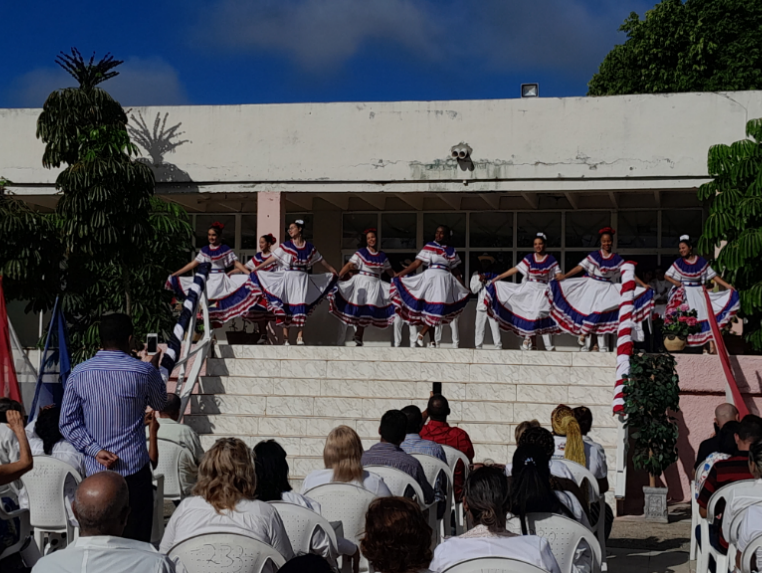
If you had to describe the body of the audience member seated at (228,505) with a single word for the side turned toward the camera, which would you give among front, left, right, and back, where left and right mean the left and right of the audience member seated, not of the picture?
back

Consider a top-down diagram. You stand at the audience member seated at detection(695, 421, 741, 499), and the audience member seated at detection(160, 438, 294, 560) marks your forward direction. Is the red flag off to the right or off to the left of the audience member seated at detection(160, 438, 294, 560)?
right

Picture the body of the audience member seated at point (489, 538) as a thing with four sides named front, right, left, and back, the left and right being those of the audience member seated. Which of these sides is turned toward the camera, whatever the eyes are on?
back

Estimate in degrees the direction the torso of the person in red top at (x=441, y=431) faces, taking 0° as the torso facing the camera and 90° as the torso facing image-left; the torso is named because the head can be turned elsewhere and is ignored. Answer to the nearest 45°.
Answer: approximately 180°

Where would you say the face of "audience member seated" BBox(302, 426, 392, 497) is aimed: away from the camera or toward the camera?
away from the camera

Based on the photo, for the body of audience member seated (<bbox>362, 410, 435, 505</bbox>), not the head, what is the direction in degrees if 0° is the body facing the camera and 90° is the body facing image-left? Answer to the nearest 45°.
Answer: approximately 180°

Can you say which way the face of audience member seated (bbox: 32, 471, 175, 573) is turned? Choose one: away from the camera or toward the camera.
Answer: away from the camera
